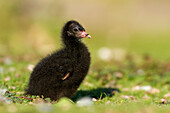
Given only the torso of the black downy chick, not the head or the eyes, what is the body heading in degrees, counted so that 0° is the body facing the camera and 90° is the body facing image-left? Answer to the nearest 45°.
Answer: approximately 270°
